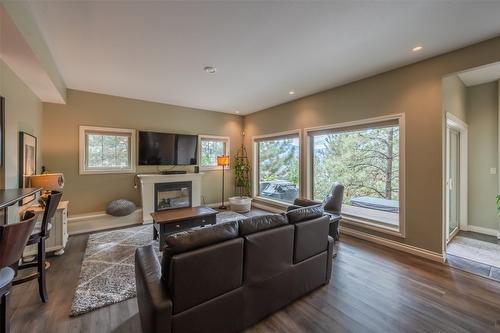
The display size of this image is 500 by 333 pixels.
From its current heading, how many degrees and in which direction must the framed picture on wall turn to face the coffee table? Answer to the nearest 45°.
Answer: approximately 45° to its right

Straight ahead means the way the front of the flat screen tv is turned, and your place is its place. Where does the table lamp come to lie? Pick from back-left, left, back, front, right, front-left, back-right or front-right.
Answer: front-right

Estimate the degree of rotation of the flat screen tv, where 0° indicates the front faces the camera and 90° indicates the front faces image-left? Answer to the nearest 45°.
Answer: approximately 0°

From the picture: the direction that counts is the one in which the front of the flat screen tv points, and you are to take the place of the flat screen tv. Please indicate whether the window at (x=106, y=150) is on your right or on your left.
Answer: on your right

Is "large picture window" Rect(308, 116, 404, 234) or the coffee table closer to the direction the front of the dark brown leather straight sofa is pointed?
the coffee table

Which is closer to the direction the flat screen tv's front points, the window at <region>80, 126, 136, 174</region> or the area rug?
the area rug

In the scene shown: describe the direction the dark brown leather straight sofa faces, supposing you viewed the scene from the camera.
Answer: facing away from the viewer and to the left of the viewer

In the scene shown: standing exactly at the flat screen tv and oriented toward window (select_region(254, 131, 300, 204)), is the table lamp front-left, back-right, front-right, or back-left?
back-right

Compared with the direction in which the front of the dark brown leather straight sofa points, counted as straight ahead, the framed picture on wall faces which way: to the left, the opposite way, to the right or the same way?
to the right

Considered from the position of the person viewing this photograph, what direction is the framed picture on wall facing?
facing to the right of the viewer

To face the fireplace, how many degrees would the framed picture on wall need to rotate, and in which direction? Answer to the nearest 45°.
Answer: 0° — it already faces it

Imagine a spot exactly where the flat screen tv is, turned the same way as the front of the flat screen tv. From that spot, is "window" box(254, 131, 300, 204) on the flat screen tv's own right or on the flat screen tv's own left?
on the flat screen tv's own left
